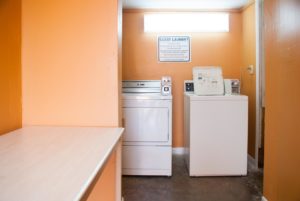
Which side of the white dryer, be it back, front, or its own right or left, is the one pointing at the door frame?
left

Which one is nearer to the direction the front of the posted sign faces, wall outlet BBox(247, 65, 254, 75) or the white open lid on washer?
the white open lid on washer

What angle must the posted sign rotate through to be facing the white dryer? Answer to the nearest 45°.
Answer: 0° — it already faces it

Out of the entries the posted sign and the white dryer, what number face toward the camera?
2

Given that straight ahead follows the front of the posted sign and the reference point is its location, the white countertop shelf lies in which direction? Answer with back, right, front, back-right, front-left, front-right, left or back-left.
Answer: front

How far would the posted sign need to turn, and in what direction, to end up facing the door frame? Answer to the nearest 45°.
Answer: approximately 45° to its left

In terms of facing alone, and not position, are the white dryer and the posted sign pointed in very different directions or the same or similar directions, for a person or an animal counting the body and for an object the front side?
same or similar directions

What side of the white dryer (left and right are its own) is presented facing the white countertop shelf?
front

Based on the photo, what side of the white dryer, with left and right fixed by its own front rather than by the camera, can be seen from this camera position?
front

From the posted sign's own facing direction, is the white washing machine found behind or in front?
in front

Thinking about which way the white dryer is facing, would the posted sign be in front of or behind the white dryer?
behind

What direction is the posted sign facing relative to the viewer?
toward the camera
